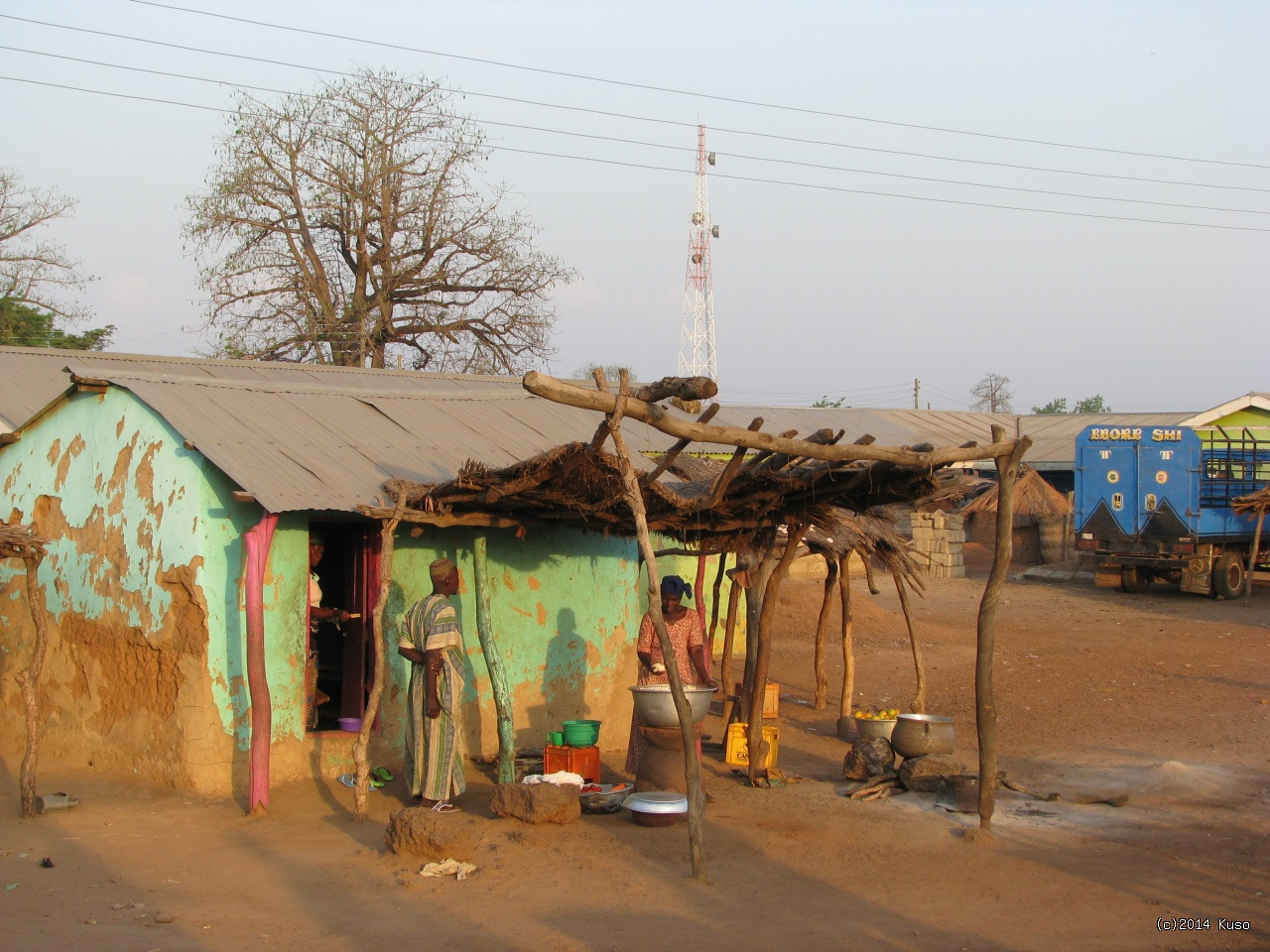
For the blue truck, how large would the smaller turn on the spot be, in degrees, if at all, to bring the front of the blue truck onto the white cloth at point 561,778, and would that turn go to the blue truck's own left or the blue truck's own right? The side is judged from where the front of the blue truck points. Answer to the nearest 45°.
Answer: approximately 135° to the blue truck's own right

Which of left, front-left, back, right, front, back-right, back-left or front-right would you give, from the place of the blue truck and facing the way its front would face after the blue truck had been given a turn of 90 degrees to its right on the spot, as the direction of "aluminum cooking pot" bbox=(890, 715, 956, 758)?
front-right

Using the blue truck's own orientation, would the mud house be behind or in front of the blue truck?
behind

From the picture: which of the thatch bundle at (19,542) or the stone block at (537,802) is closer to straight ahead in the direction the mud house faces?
the stone block

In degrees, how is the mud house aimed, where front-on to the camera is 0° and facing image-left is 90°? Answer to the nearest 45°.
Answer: approximately 315°

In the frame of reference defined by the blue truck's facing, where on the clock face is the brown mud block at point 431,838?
The brown mud block is roughly at 5 o'clock from the blue truck.

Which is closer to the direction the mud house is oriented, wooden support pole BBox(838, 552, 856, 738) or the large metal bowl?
the large metal bowl

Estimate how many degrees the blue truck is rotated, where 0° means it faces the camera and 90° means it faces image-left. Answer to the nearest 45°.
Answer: approximately 225°
